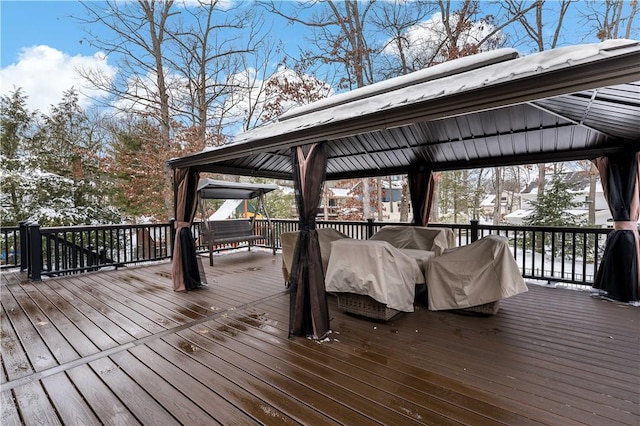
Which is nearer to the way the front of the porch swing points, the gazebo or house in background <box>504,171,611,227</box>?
the gazebo

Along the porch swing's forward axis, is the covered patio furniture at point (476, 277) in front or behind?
in front

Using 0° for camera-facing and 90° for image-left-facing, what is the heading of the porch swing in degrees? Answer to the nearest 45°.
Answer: approximately 315°

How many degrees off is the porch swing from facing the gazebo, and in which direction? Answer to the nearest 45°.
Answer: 0° — it already faces it

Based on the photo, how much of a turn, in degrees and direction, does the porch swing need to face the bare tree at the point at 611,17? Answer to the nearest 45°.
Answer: approximately 45° to its left

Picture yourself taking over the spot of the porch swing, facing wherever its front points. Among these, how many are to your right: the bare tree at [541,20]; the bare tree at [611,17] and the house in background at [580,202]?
0

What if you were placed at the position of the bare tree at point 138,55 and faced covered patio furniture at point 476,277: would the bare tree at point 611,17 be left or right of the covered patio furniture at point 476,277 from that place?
left
